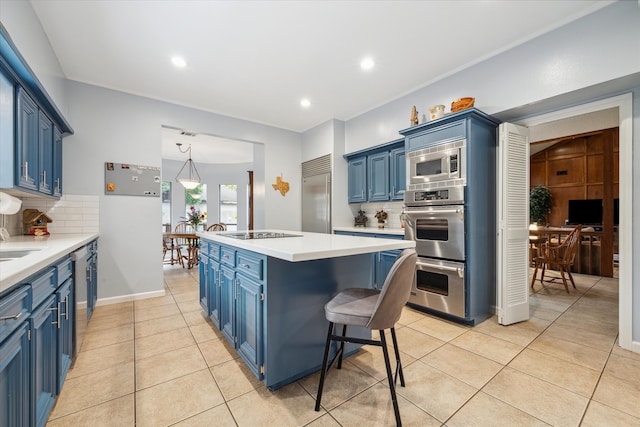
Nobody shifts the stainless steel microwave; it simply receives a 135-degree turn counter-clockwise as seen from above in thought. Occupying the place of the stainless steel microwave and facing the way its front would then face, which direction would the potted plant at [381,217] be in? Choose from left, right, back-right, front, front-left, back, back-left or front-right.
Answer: back-left

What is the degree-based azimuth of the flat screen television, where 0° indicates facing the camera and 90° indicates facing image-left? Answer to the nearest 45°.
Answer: approximately 0°

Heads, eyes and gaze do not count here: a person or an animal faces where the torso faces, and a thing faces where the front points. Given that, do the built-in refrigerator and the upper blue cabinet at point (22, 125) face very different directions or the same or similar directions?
very different directions

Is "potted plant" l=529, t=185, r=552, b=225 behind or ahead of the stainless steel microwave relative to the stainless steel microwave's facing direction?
behind

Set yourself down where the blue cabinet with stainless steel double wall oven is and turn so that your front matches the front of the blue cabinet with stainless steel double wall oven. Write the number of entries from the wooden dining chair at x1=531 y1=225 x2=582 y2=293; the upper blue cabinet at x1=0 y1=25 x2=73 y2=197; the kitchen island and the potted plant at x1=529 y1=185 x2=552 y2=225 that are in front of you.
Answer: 2

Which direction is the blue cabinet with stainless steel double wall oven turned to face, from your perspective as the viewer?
facing the viewer and to the left of the viewer

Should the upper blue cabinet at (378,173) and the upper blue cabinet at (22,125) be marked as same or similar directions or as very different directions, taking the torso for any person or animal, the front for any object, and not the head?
very different directions
